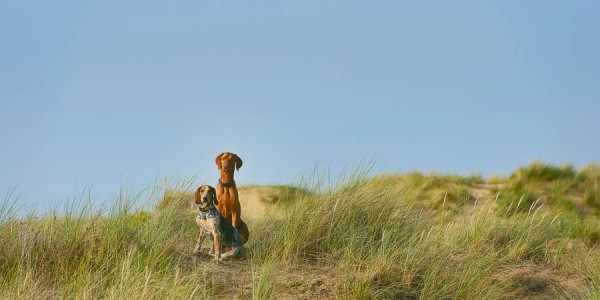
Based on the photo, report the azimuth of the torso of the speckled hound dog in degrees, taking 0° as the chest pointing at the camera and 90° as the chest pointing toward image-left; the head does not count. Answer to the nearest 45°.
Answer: approximately 45°

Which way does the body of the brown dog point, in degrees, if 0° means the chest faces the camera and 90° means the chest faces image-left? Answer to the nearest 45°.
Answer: approximately 0°

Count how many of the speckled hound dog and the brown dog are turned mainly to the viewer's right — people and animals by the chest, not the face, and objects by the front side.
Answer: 0
